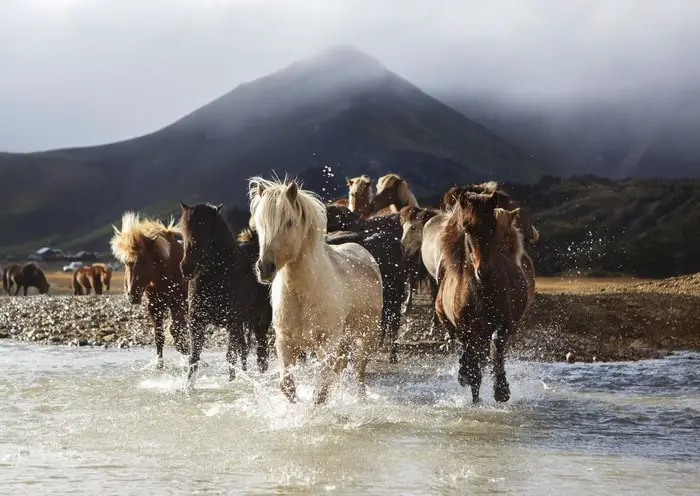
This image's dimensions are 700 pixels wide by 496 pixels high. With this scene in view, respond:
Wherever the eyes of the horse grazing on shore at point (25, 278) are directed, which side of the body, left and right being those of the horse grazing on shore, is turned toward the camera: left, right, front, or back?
right

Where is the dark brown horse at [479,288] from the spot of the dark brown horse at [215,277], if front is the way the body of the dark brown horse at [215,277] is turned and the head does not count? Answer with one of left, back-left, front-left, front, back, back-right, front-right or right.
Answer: left

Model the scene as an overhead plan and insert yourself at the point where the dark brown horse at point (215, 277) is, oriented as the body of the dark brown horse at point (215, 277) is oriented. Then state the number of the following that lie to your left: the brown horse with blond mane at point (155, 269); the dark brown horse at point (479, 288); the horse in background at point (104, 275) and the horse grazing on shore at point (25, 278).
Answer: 1

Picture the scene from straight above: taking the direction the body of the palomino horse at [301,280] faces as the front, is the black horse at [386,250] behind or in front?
behind

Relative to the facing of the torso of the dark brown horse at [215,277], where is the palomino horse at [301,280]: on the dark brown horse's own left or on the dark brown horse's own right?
on the dark brown horse's own left

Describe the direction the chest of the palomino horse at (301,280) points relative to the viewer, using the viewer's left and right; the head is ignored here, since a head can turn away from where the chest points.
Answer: facing the viewer and to the left of the viewer

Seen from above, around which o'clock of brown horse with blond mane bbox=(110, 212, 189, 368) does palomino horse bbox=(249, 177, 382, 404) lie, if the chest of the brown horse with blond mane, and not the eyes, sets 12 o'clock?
The palomino horse is roughly at 10 o'clock from the brown horse with blond mane.

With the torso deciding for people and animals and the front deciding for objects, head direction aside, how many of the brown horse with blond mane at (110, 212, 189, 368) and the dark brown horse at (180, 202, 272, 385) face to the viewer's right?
0

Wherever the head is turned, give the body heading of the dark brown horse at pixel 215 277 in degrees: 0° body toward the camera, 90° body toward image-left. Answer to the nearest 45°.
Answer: approximately 45°

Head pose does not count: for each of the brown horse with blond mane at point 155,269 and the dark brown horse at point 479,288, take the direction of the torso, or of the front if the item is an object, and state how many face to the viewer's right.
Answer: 0

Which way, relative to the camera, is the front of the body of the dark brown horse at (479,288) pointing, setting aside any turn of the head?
toward the camera

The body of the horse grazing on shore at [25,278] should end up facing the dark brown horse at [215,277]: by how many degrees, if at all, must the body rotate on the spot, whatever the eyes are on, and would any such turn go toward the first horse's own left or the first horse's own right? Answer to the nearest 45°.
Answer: approximately 90° to the first horse's own right
